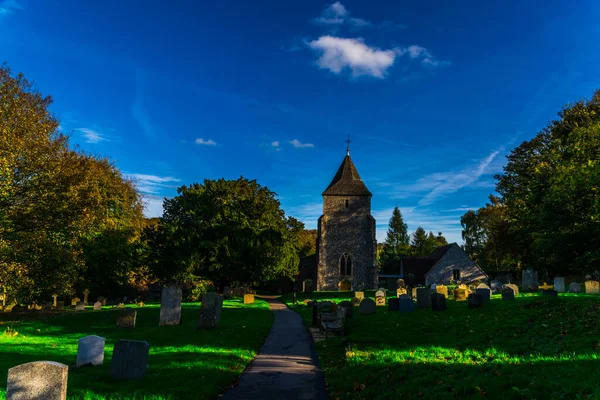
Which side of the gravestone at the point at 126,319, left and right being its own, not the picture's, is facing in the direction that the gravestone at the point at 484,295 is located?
left

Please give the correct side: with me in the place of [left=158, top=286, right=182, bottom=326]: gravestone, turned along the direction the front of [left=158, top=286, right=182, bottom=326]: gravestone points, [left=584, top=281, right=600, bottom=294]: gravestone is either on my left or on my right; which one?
on my left

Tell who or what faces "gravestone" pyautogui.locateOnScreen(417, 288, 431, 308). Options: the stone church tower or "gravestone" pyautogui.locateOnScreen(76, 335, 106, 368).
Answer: the stone church tower

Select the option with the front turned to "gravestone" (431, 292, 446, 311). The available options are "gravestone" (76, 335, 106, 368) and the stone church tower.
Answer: the stone church tower

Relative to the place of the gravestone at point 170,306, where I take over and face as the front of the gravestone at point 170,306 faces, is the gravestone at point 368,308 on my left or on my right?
on my left

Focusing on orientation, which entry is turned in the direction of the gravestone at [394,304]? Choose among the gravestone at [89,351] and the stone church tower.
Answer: the stone church tower

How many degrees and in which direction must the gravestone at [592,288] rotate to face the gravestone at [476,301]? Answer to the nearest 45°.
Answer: approximately 45° to its right

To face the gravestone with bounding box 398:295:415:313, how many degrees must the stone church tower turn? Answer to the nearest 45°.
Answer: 0° — it already faces it
